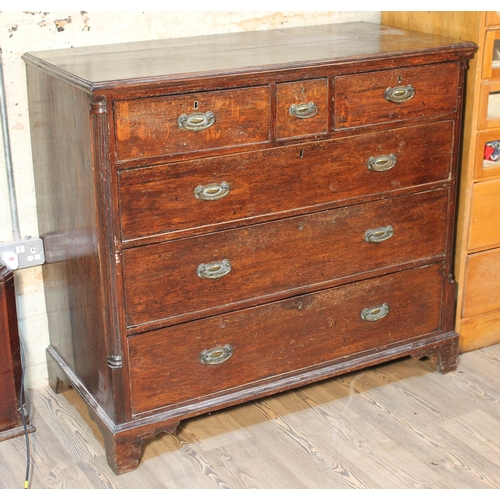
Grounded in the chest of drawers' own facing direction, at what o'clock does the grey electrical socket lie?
The grey electrical socket is roughly at 5 o'clock from the chest of drawers.

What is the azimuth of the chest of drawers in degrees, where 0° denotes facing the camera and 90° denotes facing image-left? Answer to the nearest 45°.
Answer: approximately 315°

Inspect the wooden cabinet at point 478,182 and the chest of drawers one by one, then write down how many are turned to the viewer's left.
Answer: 0

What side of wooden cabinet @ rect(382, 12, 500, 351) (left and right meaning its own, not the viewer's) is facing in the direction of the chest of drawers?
right

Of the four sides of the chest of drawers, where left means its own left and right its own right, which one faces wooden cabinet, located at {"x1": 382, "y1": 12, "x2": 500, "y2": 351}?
left

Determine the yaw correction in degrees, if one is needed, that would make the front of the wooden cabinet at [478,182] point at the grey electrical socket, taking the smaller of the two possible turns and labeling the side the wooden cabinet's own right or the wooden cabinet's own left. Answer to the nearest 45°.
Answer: approximately 90° to the wooden cabinet's own right

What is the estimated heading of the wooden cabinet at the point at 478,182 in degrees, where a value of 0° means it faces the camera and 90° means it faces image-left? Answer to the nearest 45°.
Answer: approximately 315°
